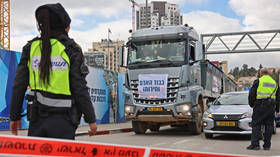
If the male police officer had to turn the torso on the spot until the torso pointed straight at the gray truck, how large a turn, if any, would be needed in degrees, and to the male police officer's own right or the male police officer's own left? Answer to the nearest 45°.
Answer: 0° — they already face it
